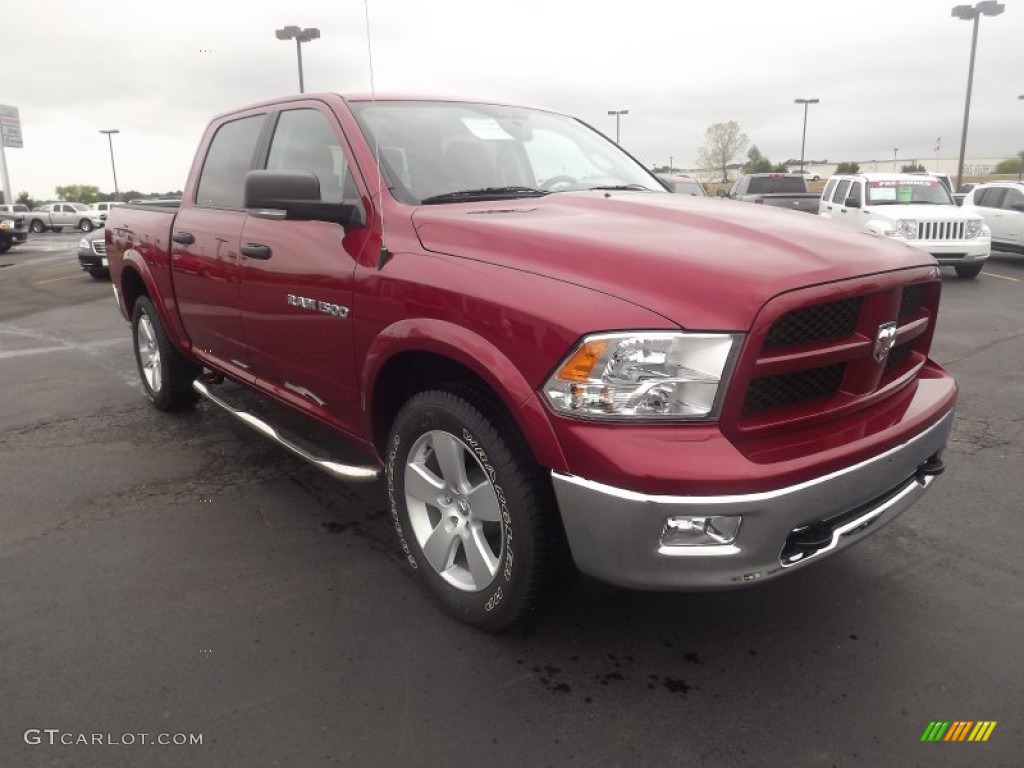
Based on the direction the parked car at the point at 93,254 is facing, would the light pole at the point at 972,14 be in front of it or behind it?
behind

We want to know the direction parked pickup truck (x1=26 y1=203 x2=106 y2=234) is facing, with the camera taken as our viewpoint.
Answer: facing to the right of the viewer

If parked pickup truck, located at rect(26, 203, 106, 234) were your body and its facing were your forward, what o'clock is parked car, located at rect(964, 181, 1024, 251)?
parked car, located at rect(964, 181, 1024, 251) is roughly at 2 o'clock from parked pickup truck, located at rect(26, 203, 106, 234).

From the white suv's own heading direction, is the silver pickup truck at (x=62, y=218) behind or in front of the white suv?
behind

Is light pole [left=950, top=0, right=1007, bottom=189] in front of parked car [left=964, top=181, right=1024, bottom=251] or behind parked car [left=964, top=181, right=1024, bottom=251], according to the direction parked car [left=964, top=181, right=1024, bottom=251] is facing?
behind

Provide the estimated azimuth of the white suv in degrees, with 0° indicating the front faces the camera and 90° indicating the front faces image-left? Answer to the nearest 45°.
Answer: approximately 315°

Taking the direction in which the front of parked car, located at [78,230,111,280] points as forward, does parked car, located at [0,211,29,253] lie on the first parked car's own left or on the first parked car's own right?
on the first parked car's own right

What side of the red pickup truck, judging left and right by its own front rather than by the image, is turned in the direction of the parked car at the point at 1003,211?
left

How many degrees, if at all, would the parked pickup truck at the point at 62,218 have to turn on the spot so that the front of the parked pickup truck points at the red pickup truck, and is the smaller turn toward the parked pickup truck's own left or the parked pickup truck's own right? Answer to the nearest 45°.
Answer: approximately 90° to the parked pickup truck's own right
